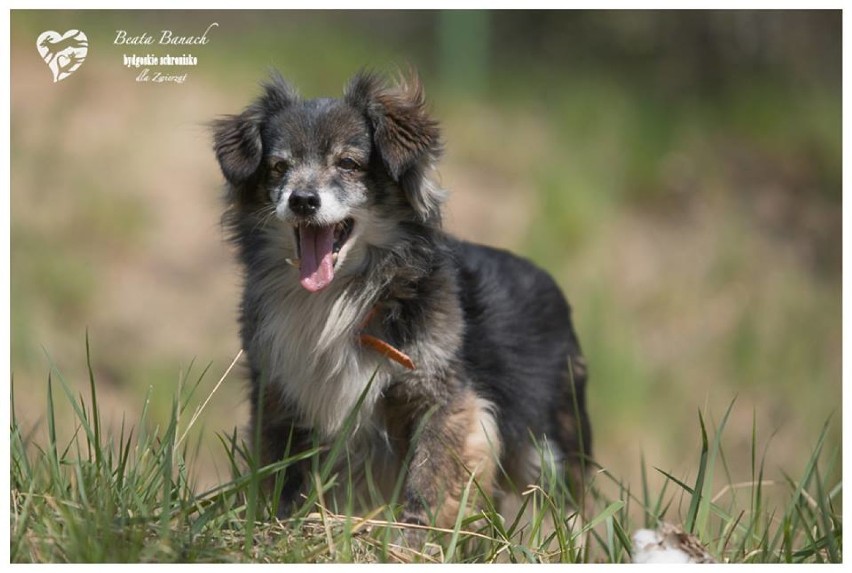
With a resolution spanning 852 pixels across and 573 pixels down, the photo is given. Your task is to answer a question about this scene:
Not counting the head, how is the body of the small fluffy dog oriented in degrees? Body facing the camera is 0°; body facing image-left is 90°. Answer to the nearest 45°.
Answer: approximately 45°
